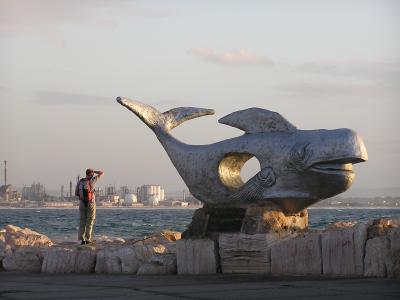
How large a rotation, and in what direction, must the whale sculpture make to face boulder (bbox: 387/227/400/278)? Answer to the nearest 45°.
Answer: approximately 45° to its right

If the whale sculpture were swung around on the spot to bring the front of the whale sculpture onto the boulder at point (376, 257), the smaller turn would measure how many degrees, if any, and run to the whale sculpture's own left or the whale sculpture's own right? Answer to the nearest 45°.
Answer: approximately 45° to the whale sculpture's own right

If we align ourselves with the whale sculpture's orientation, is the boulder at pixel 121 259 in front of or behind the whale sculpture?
behind

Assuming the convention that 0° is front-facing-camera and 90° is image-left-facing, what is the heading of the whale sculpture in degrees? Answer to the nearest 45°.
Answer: approximately 270°

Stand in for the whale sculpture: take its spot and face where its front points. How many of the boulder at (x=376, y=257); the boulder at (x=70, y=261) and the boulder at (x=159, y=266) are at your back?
2

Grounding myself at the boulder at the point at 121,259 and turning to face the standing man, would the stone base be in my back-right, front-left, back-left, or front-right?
back-right

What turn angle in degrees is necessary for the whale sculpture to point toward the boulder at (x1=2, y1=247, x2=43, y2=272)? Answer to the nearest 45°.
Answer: approximately 180°

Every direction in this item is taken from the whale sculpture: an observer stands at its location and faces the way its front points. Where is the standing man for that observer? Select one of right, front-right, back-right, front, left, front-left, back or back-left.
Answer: back-left
